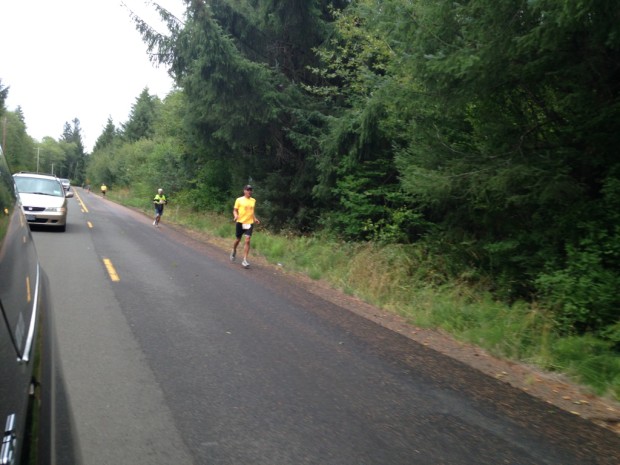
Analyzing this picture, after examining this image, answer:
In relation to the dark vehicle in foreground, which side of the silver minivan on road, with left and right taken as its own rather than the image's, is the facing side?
front

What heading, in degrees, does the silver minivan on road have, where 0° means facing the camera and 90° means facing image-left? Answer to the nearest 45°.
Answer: approximately 0°
